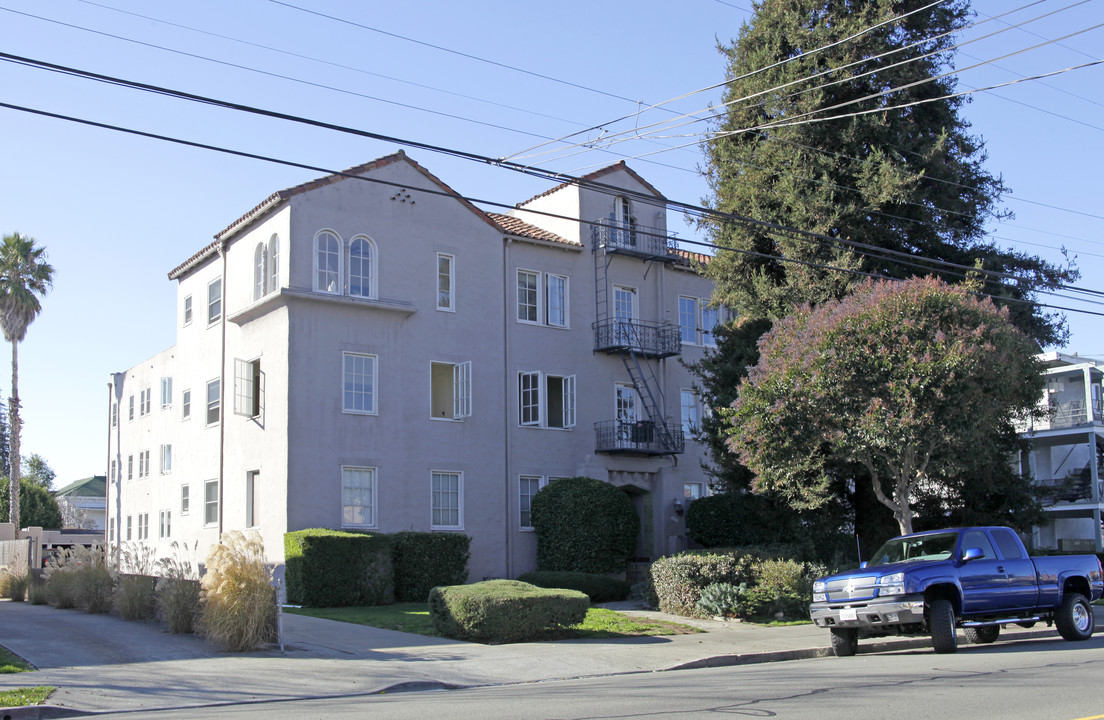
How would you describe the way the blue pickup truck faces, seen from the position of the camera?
facing the viewer and to the left of the viewer

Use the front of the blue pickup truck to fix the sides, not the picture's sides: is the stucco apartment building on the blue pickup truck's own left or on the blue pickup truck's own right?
on the blue pickup truck's own right

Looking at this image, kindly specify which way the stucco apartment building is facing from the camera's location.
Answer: facing the viewer and to the right of the viewer

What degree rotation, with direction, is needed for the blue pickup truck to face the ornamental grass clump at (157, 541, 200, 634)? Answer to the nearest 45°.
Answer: approximately 45° to its right

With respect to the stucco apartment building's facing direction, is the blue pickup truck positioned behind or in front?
in front

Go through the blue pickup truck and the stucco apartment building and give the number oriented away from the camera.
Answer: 0

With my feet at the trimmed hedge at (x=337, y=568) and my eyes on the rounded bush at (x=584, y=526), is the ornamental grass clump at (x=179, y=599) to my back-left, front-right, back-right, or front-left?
back-right

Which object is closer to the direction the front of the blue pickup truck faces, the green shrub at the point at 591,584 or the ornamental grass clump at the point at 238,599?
the ornamental grass clump

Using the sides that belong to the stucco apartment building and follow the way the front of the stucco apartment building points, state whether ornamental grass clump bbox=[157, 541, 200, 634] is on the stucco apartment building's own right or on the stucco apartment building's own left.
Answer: on the stucco apartment building's own right
